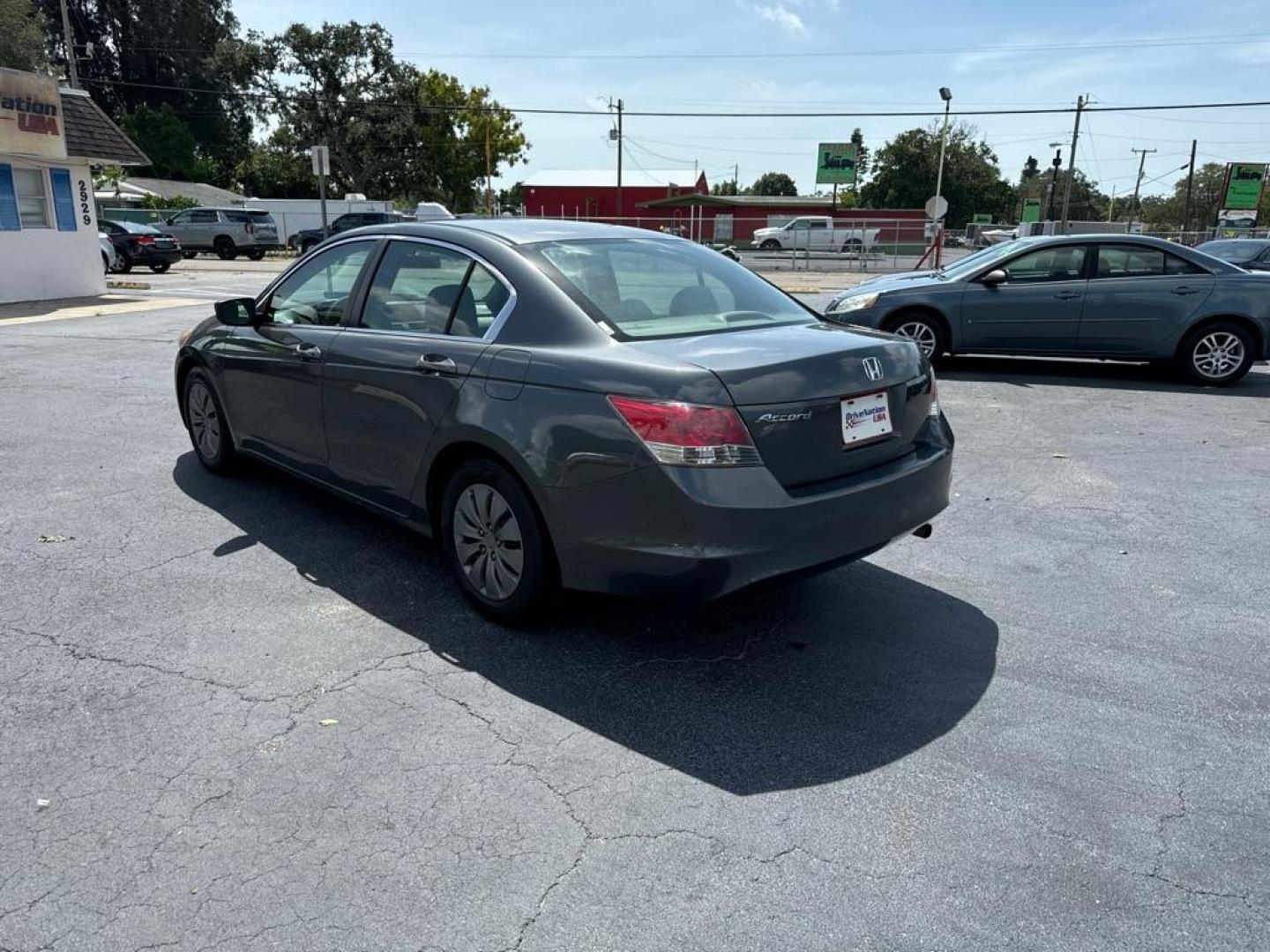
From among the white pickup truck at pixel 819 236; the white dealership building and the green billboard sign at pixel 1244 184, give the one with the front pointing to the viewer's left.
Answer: the white pickup truck

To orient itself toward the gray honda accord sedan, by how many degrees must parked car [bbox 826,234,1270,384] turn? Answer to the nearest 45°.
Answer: approximately 90° to its left

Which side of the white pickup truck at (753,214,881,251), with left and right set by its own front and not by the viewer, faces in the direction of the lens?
left

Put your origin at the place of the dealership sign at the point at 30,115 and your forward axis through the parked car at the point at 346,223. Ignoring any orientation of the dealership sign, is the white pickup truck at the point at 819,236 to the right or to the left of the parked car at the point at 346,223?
right

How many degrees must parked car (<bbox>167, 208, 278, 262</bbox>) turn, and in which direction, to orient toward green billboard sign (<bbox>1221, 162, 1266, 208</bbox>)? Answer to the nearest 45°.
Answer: approximately 135° to its right

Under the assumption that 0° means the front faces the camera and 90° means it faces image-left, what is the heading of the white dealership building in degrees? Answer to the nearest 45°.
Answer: approximately 0°

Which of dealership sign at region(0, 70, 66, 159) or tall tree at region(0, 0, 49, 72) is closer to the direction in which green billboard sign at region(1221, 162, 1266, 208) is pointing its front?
the dealership sign

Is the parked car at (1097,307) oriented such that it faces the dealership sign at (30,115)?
yes

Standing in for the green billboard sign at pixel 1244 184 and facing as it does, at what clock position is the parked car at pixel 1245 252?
The parked car is roughly at 12 o'clock from the green billboard sign.

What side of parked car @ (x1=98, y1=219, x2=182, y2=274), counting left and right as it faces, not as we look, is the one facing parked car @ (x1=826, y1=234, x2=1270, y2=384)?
back

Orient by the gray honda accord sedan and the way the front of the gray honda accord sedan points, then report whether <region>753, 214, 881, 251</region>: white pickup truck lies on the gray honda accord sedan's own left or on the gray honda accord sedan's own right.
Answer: on the gray honda accord sedan's own right

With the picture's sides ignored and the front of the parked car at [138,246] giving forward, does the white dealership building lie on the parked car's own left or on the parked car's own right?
on the parked car's own left

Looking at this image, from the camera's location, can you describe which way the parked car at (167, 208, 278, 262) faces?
facing away from the viewer and to the left of the viewer

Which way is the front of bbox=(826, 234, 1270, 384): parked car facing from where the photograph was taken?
facing to the left of the viewer
